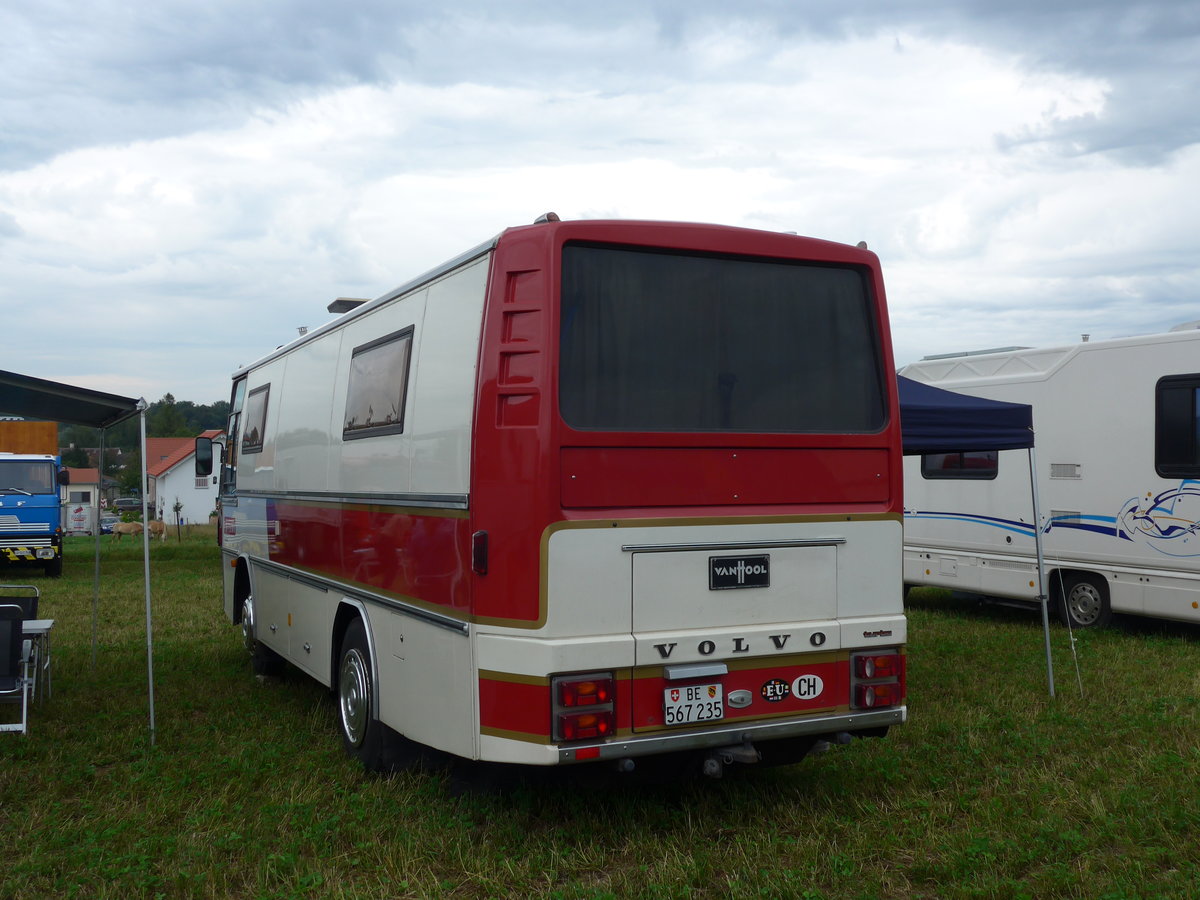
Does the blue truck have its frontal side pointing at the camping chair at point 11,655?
yes

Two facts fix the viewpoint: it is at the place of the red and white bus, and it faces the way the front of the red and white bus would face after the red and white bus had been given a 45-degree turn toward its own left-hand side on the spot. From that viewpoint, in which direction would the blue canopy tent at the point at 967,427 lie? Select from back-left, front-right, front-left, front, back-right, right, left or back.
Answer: back-right

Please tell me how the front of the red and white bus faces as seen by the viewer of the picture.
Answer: facing away from the viewer and to the left of the viewer

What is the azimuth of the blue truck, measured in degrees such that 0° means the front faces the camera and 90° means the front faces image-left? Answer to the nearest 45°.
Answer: approximately 0°

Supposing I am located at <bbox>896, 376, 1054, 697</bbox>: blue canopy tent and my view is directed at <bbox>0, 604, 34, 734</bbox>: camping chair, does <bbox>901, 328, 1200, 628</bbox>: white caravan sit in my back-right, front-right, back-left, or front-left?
back-right

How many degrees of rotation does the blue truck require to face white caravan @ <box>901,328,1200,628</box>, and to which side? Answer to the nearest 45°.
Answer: approximately 45° to its left
